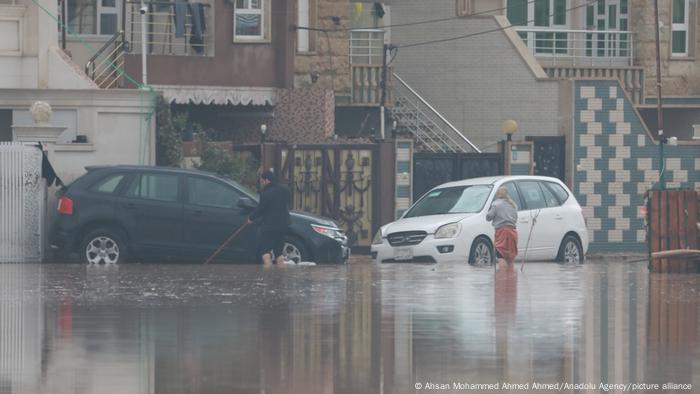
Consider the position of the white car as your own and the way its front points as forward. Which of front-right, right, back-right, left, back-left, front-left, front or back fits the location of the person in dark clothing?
front

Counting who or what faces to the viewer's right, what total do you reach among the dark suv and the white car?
1

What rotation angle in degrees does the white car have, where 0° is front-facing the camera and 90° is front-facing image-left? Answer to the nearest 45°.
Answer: approximately 45°

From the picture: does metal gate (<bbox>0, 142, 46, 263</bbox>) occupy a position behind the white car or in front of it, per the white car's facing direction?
in front

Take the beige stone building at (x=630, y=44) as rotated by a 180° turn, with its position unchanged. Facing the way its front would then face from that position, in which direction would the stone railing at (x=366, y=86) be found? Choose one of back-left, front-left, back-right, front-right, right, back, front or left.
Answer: back-left

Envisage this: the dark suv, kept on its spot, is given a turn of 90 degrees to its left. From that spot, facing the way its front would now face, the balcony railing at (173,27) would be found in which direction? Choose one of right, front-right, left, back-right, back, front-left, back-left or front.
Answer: front

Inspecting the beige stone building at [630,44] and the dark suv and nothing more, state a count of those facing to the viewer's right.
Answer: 1

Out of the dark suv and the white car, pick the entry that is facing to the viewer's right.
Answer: the dark suv

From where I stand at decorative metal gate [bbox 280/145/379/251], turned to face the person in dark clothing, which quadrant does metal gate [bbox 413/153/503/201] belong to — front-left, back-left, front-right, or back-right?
back-left

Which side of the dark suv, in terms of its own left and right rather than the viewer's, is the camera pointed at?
right

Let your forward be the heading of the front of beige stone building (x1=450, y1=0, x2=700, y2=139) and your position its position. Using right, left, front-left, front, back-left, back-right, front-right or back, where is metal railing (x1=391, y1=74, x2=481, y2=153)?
front-right

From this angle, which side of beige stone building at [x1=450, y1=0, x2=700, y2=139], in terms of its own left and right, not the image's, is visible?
front

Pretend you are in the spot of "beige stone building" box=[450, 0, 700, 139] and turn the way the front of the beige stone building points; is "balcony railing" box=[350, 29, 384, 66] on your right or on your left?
on your right
